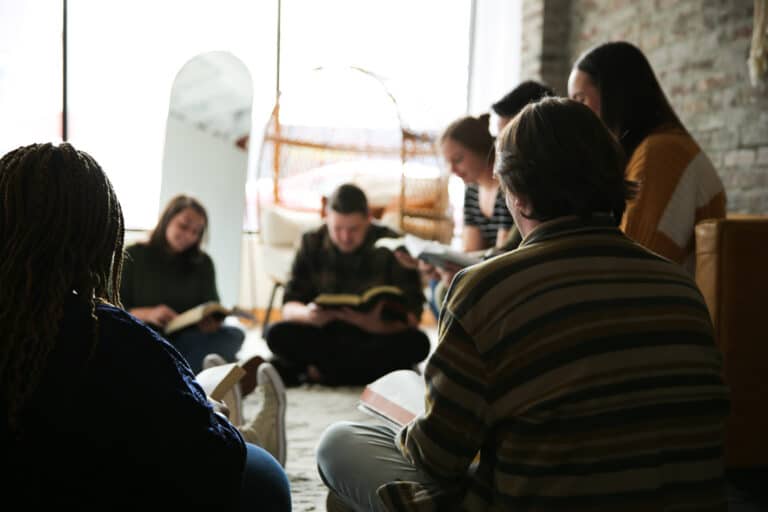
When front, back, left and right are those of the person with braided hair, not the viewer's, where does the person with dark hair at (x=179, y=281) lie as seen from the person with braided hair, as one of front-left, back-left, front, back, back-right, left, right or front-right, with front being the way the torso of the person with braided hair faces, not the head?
front-left

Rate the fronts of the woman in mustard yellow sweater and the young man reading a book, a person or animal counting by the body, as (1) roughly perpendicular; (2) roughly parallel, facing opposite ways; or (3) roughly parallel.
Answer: roughly perpendicular

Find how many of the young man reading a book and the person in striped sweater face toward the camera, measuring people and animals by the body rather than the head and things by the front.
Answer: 1

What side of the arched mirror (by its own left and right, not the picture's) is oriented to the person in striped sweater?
front

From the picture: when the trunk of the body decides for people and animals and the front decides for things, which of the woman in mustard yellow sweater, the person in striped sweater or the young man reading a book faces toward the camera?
the young man reading a book

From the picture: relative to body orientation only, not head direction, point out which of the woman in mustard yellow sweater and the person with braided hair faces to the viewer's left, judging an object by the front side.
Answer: the woman in mustard yellow sweater

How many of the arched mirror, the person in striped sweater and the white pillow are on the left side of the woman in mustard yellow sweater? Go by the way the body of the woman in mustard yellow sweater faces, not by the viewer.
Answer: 1

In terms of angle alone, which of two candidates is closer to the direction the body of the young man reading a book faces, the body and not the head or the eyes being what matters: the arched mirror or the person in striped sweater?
the person in striped sweater

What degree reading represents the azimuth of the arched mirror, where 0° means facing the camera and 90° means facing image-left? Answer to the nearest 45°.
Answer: approximately 0°

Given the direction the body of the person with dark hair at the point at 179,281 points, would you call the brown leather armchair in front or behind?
in front

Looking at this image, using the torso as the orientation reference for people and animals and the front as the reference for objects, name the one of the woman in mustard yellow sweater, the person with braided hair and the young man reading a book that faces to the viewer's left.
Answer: the woman in mustard yellow sweater

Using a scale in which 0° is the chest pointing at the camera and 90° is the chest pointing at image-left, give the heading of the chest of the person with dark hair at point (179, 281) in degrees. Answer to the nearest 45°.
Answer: approximately 315°

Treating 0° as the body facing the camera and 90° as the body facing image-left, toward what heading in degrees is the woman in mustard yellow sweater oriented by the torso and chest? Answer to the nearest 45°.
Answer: approximately 90°

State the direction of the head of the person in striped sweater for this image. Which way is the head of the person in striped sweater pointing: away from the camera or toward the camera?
away from the camera
